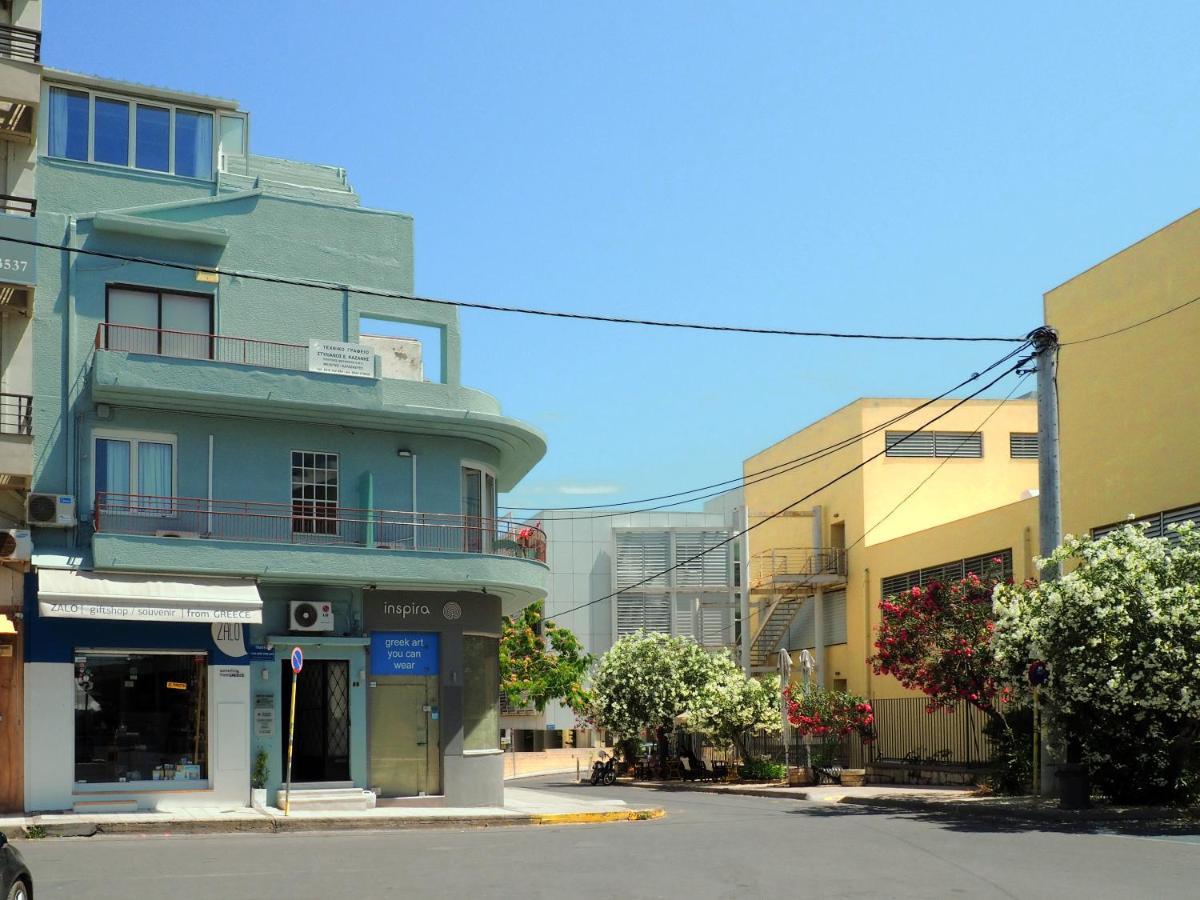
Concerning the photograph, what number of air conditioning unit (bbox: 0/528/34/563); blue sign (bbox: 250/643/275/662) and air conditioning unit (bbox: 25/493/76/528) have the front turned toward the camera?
3

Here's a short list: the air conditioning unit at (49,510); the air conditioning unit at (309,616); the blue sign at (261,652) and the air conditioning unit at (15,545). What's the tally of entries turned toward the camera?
4

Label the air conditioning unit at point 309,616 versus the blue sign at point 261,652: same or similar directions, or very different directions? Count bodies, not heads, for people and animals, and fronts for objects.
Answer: same or similar directions

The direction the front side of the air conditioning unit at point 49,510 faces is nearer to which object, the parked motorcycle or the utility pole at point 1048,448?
the utility pole

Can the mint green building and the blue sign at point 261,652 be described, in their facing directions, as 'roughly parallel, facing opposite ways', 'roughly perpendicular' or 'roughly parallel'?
roughly parallel

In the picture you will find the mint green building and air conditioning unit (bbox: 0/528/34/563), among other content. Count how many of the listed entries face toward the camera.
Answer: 2

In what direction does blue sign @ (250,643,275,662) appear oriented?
toward the camera

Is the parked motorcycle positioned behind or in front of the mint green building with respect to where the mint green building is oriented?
behind
